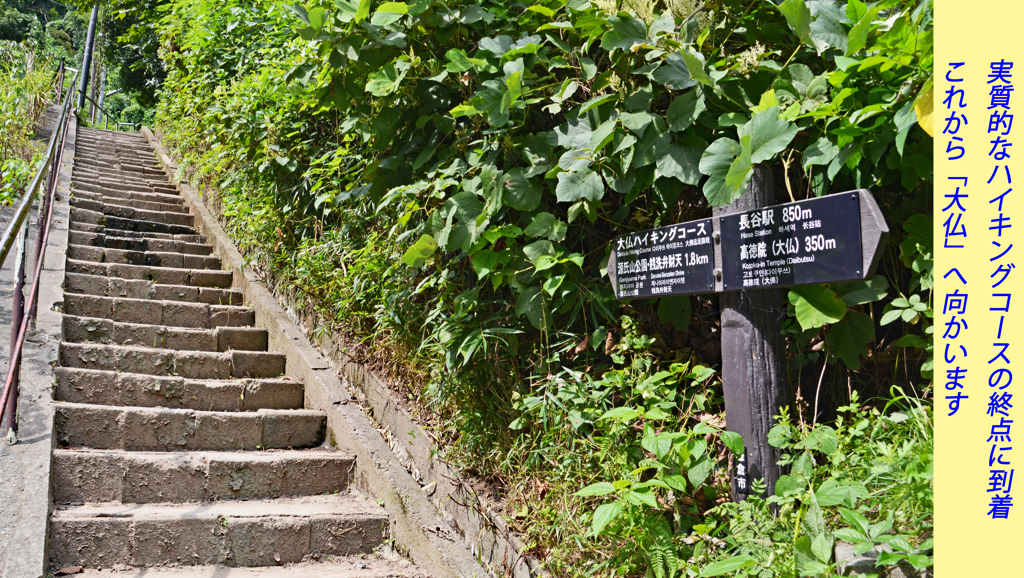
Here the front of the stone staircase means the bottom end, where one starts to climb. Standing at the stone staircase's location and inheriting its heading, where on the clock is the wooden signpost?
The wooden signpost is roughly at 11 o'clock from the stone staircase.

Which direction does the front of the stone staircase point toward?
toward the camera

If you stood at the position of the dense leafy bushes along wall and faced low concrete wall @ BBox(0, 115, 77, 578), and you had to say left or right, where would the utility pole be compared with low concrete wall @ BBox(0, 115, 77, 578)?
right

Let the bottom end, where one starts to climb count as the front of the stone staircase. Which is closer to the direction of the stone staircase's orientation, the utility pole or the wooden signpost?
the wooden signpost

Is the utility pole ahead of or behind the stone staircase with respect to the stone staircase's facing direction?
behind

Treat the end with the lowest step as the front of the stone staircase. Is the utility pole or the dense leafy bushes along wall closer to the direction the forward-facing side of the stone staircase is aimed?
the dense leafy bushes along wall
